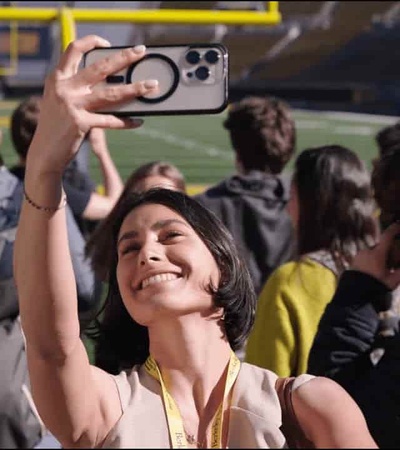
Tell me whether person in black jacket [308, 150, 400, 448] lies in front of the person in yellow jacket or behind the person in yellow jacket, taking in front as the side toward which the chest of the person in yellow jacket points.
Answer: behind

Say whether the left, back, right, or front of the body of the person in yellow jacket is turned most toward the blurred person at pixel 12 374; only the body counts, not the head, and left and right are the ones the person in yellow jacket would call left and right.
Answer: left

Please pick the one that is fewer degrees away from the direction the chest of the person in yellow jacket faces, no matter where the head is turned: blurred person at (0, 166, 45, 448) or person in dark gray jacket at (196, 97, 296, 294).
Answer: the person in dark gray jacket

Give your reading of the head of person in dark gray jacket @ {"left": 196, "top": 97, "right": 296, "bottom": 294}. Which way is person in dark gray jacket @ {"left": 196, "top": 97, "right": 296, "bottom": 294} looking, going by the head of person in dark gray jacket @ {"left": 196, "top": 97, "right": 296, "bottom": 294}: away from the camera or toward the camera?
away from the camera

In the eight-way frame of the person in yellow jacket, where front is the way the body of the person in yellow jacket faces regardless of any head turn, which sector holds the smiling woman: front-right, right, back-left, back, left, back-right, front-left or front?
back-left

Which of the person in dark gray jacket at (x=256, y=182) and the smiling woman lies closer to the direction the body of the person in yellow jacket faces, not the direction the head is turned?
the person in dark gray jacket

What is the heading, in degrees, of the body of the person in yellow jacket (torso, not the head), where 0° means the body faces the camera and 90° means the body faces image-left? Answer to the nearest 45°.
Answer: approximately 135°
